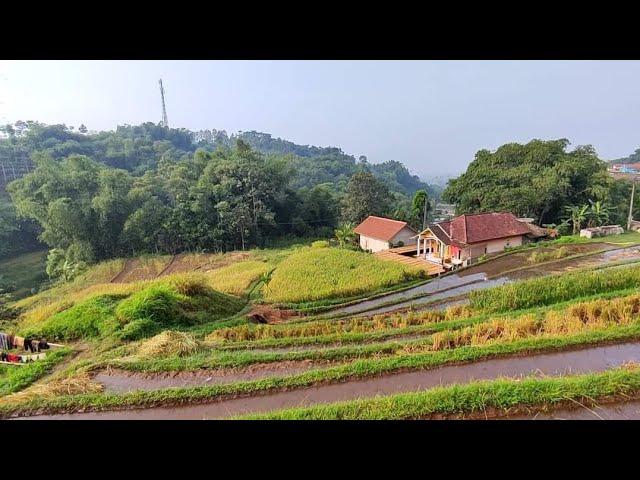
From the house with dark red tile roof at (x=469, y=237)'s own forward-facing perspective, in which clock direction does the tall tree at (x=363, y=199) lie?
The tall tree is roughly at 3 o'clock from the house with dark red tile roof.

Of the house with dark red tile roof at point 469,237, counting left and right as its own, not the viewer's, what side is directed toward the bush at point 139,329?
front

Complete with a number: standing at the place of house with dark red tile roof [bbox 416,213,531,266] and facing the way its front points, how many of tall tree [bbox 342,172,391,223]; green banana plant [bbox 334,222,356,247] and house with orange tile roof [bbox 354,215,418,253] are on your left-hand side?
0

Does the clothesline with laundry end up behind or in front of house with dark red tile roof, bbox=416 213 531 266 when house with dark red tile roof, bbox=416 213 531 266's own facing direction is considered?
in front

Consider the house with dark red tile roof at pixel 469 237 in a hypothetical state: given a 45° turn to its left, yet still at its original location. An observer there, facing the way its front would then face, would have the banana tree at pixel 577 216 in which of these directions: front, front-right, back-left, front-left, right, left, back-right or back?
back-left

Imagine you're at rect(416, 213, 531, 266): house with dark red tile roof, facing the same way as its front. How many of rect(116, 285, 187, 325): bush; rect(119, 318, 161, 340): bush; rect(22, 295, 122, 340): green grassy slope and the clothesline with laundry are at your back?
0

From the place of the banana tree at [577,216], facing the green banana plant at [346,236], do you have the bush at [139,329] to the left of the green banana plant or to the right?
left

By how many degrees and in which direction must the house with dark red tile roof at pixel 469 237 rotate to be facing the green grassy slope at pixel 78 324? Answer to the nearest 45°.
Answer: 0° — it already faces it

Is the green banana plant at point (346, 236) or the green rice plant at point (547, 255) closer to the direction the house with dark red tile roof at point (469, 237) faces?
the green banana plant

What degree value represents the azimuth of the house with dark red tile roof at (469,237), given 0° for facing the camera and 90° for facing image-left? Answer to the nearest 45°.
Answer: approximately 45°

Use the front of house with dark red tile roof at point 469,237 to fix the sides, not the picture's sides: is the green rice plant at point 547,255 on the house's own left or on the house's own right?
on the house's own left

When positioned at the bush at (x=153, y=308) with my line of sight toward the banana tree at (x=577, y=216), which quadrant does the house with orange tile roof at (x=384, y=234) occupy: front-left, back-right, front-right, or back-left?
front-left

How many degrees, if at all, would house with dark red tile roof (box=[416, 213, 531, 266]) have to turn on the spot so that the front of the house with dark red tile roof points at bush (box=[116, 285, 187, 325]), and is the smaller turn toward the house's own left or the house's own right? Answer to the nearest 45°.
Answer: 0° — it already faces it

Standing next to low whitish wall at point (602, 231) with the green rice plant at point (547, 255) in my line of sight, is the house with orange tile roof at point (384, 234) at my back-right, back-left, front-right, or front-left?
front-right

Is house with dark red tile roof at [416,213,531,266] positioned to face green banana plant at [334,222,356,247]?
no

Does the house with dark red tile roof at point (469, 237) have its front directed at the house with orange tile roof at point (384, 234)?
no
